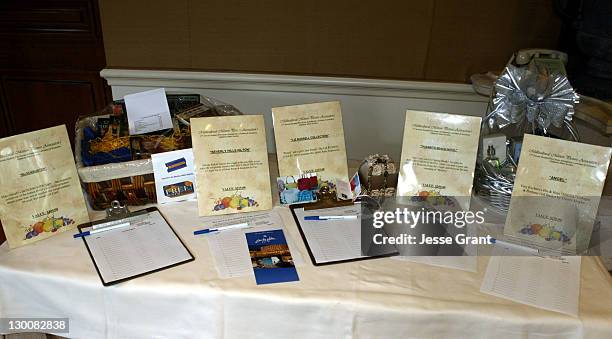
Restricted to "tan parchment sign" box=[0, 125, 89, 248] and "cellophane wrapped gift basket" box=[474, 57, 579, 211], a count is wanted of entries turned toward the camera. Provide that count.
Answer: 2

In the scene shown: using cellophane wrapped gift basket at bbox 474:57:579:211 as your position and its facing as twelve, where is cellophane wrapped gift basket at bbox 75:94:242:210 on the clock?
cellophane wrapped gift basket at bbox 75:94:242:210 is roughly at 2 o'clock from cellophane wrapped gift basket at bbox 474:57:579:211.

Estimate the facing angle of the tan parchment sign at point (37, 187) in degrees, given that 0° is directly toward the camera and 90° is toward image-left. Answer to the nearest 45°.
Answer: approximately 0°

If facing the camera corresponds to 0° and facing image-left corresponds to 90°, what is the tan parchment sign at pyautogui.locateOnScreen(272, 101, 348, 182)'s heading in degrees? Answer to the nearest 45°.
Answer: approximately 0°

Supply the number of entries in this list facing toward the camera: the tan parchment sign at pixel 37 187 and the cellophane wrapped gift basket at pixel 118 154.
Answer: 2
